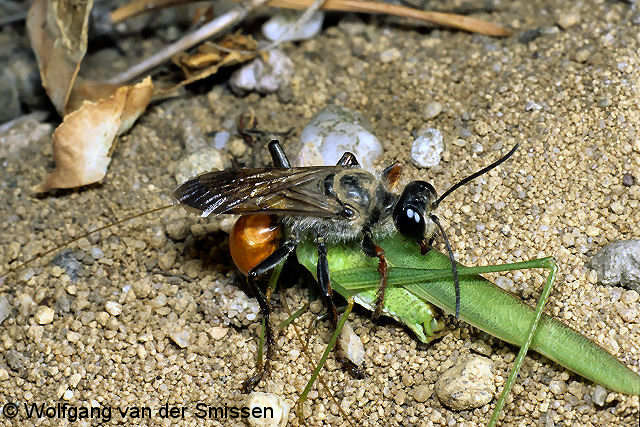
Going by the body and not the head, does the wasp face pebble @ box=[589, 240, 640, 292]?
yes

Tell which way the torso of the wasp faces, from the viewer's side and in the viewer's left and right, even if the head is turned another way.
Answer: facing to the right of the viewer

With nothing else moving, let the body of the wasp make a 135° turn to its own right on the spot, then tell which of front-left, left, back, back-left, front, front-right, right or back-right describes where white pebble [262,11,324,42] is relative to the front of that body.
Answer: back-right

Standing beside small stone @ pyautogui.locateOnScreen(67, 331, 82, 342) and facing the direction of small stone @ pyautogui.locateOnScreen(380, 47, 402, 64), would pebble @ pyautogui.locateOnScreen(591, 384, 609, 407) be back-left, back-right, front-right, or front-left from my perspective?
front-right

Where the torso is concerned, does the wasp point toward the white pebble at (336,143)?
no

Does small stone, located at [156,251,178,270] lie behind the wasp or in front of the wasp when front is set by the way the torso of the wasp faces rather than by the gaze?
behind

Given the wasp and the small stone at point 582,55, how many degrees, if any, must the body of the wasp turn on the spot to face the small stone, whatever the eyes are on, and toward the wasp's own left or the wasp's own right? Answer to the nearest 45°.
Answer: approximately 45° to the wasp's own left

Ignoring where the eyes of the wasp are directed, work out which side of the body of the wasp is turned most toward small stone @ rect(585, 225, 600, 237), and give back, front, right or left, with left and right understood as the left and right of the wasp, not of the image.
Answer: front

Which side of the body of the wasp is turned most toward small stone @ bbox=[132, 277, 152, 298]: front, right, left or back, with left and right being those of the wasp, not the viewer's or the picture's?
back

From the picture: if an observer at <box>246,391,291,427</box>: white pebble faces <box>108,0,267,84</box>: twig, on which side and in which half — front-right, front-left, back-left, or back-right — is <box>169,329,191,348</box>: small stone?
front-left

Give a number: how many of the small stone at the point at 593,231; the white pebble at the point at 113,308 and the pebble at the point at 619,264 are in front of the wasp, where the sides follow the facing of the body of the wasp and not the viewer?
2

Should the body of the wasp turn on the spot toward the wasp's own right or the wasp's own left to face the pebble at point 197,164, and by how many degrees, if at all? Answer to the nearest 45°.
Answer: approximately 135° to the wasp's own left

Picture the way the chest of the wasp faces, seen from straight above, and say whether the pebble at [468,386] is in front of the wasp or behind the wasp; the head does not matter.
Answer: in front

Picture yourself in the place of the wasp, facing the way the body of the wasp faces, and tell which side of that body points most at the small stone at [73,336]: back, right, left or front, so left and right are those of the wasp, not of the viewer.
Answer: back

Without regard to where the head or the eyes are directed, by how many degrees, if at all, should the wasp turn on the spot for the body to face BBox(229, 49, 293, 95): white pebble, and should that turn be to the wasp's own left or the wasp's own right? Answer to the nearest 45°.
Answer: approximately 90° to the wasp's own left

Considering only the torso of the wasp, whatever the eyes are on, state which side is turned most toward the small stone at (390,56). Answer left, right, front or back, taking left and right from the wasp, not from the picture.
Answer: left

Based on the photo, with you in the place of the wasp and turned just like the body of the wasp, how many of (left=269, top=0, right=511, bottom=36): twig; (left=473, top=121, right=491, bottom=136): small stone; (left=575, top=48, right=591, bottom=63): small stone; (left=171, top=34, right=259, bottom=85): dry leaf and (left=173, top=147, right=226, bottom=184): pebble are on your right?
0

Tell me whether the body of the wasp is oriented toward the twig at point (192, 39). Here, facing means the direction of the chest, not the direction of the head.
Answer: no

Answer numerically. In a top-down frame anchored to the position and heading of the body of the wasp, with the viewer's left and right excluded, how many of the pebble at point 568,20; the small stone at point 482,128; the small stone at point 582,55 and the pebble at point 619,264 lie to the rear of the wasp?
0

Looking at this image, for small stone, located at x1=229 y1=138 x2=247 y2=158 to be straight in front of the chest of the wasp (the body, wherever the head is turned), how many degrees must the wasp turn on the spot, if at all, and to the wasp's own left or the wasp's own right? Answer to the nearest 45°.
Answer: approximately 135° to the wasp's own left
